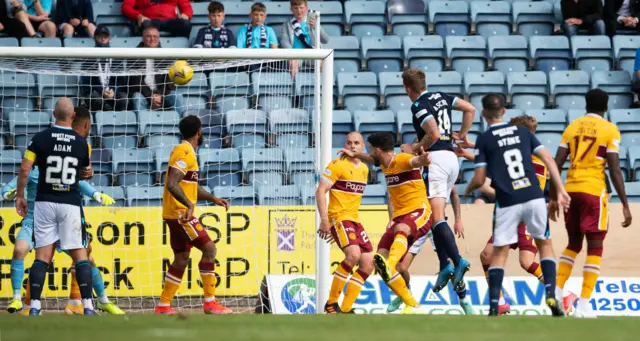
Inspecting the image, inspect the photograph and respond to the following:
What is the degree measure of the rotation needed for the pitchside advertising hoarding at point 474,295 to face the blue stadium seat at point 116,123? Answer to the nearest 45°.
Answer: approximately 90° to its right

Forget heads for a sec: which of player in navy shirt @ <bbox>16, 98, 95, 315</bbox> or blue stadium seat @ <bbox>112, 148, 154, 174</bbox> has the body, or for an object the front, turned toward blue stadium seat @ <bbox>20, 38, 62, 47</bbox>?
the player in navy shirt

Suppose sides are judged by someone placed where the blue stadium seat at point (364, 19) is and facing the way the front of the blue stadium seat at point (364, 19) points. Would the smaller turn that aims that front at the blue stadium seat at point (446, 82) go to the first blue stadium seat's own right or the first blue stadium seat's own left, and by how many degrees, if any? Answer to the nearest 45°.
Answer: approximately 45° to the first blue stadium seat's own left

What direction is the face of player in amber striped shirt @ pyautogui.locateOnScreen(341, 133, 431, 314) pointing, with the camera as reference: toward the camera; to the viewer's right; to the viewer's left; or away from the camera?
to the viewer's left

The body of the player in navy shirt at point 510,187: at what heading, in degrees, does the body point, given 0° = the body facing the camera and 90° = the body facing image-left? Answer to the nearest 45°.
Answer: approximately 180°

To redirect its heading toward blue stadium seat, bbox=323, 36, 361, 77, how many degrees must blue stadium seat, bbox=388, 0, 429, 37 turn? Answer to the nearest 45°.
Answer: approximately 45° to its right
